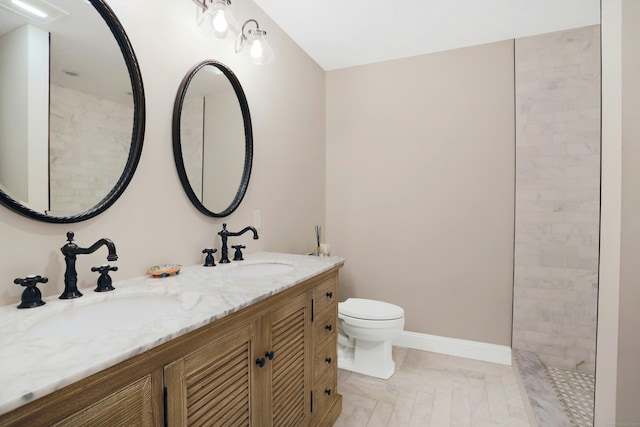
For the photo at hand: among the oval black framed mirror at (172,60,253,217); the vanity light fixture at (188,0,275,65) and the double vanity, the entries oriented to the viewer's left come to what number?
0

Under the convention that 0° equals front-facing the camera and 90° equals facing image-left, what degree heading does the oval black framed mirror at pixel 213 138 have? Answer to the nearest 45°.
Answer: approximately 315°

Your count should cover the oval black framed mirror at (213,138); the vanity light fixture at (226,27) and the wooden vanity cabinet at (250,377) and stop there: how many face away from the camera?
0

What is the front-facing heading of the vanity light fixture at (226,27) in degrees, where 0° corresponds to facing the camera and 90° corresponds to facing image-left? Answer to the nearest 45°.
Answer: approximately 315°

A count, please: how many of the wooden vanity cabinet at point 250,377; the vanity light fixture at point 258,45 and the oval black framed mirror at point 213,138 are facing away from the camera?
0

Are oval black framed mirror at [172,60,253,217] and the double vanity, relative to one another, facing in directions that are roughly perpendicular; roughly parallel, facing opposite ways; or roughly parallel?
roughly parallel

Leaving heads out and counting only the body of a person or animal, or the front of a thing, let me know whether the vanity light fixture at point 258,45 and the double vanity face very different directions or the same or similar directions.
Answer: same or similar directions

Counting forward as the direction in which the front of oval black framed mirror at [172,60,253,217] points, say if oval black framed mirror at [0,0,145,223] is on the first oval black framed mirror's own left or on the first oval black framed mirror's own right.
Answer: on the first oval black framed mirror's own right

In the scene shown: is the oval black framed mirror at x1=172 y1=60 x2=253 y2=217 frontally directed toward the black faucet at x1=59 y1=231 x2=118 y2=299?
no
